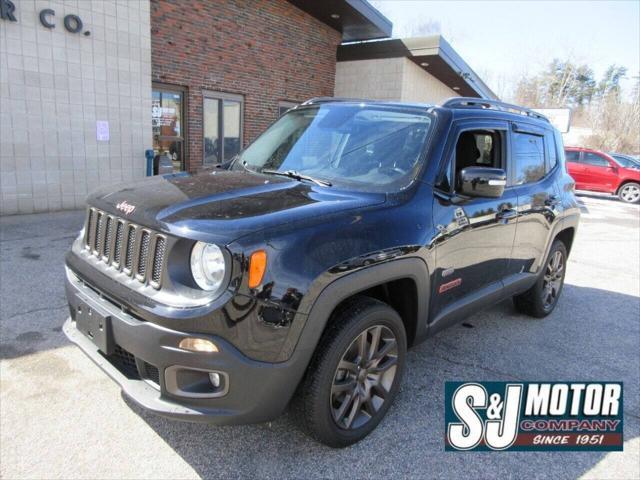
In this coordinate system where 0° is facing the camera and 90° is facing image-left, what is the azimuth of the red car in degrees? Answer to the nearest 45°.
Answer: approximately 270°

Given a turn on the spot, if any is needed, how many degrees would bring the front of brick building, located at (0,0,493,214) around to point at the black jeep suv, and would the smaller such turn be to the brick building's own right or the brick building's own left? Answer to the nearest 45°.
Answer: approximately 45° to the brick building's own right

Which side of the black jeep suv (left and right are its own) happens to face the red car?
back

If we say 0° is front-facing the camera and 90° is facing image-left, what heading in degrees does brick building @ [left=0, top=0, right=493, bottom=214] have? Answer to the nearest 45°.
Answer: approximately 315°

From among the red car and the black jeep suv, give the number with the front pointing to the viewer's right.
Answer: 1

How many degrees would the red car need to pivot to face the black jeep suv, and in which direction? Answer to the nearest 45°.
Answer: approximately 90° to its right

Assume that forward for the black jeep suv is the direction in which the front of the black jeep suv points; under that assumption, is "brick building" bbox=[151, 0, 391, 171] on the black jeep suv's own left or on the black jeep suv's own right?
on the black jeep suv's own right

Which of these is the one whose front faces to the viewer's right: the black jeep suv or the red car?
the red car

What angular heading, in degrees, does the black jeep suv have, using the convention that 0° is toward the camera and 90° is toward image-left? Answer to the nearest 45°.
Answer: approximately 45°

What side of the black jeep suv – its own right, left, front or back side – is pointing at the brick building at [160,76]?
right
